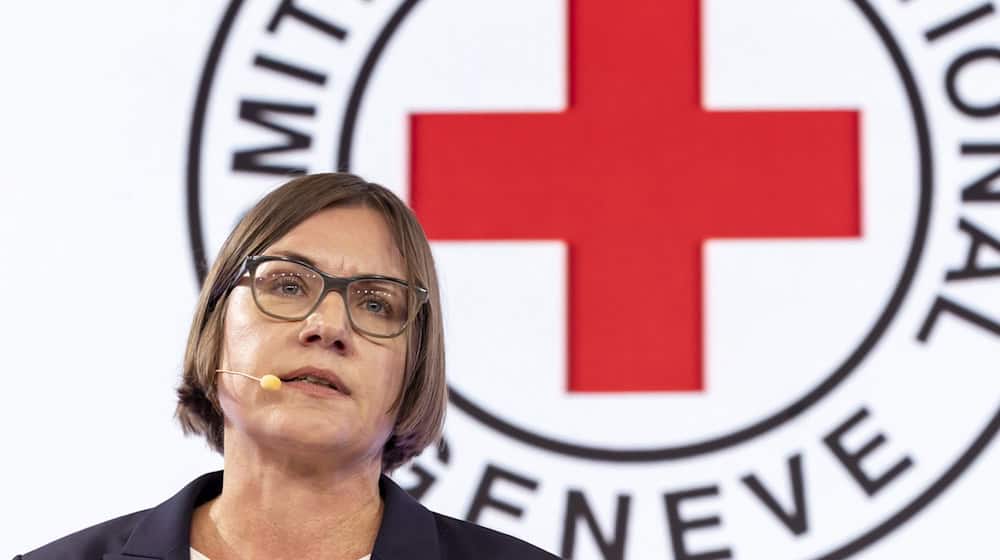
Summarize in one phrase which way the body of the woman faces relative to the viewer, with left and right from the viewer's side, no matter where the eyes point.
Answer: facing the viewer
